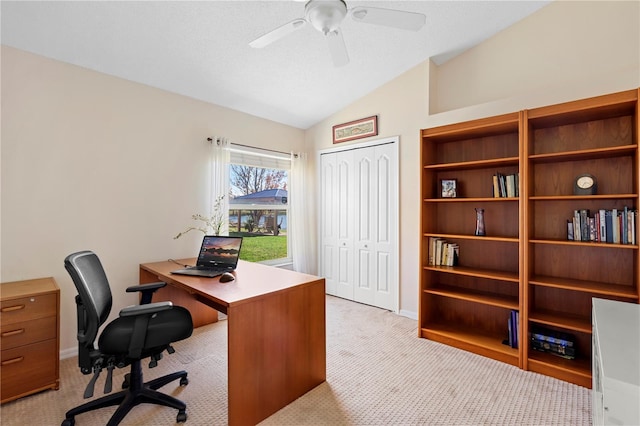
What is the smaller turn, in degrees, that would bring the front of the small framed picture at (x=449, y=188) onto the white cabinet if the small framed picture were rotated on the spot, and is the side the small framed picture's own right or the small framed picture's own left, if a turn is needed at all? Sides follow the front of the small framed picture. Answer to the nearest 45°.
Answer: approximately 45° to the small framed picture's own left

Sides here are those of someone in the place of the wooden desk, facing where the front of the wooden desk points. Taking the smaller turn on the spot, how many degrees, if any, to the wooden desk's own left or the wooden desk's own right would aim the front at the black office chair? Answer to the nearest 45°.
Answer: approximately 45° to the wooden desk's own right

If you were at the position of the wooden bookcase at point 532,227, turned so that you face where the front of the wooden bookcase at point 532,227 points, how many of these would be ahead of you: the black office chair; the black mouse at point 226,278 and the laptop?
3

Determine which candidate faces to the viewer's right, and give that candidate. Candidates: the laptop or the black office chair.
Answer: the black office chair

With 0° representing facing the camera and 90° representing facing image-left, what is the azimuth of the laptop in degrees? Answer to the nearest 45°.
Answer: approximately 45°

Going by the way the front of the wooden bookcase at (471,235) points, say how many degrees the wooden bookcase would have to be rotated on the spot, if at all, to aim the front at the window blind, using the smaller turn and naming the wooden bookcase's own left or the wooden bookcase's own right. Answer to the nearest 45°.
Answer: approximately 45° to the wooden bookcase's own right

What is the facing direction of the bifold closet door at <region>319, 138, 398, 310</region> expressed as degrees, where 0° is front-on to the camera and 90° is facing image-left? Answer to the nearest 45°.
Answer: approximately 45°

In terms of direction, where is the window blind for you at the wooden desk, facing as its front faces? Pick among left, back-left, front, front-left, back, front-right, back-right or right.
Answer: back-right

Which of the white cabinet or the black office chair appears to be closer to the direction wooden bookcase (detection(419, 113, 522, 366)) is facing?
the black office chair

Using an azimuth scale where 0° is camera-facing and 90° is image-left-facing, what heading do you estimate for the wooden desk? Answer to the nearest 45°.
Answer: approximately 45°

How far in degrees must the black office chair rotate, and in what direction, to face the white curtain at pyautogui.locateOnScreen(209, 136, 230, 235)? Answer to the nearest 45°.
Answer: approximately 45° to its left
